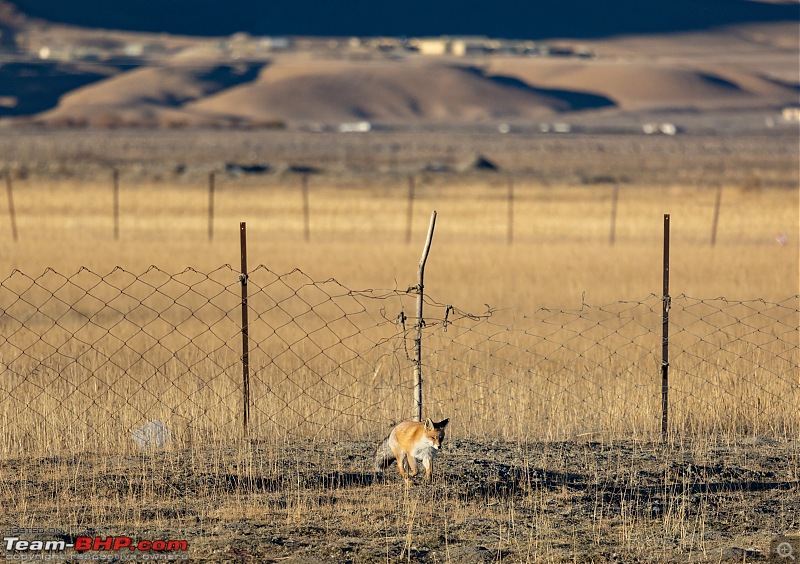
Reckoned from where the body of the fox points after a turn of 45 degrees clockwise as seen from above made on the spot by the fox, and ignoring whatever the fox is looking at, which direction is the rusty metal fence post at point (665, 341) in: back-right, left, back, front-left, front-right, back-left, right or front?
back-left

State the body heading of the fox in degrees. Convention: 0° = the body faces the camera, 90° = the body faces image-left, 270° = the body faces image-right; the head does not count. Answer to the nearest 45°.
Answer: approximately 315°
